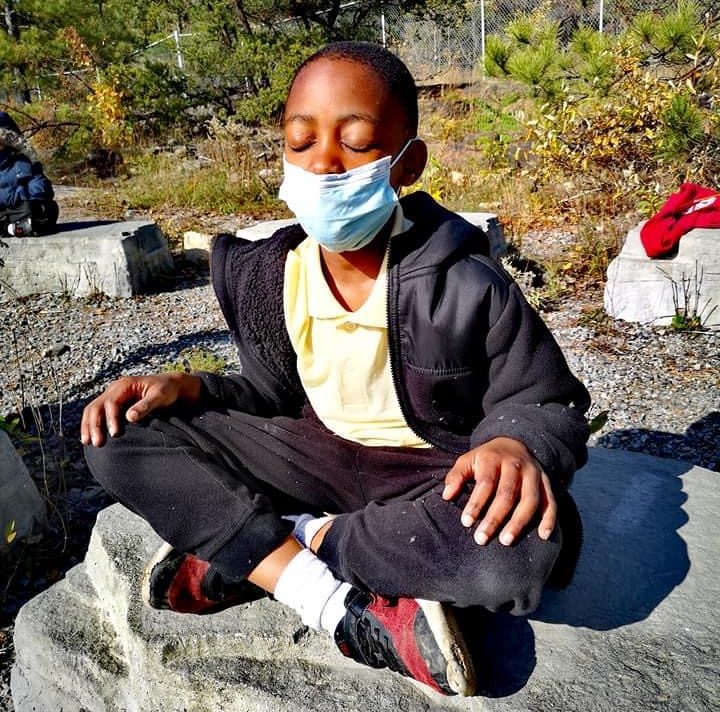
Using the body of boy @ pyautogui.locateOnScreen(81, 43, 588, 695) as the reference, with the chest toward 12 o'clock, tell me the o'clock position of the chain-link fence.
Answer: The chain-link fence is roughly at 5 o'clock from the boy.

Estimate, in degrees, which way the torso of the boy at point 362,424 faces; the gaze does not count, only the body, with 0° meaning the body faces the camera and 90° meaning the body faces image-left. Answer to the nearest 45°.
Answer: approximately 45°

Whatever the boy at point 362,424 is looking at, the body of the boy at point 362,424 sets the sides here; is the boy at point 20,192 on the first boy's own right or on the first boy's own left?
on the first boy's own right
